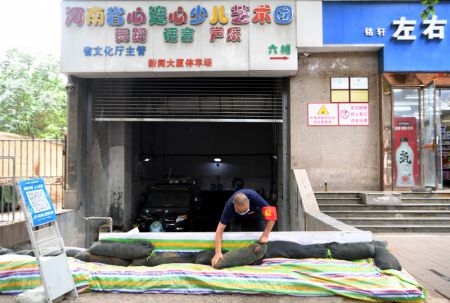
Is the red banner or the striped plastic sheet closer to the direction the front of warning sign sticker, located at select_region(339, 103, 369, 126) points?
the striped plastic sheet

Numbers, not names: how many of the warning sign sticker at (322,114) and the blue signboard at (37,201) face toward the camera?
2

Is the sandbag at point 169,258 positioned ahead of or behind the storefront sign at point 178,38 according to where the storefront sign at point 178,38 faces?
ahead

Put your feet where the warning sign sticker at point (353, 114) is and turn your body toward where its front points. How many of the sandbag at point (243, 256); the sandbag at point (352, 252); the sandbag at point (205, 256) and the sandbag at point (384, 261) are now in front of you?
4

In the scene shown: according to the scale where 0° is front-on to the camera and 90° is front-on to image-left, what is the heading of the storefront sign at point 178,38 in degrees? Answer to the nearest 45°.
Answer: approximately 0°

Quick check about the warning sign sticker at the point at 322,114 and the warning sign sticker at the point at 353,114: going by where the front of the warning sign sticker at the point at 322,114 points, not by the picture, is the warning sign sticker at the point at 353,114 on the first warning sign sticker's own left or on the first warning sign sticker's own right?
on the first warning sign sticker's own left

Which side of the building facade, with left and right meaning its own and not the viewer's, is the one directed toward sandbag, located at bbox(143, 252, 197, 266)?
front

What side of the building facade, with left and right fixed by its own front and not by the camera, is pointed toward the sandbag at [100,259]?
front

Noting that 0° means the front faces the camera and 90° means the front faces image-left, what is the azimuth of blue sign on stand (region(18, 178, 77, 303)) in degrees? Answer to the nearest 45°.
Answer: approximately 0°
